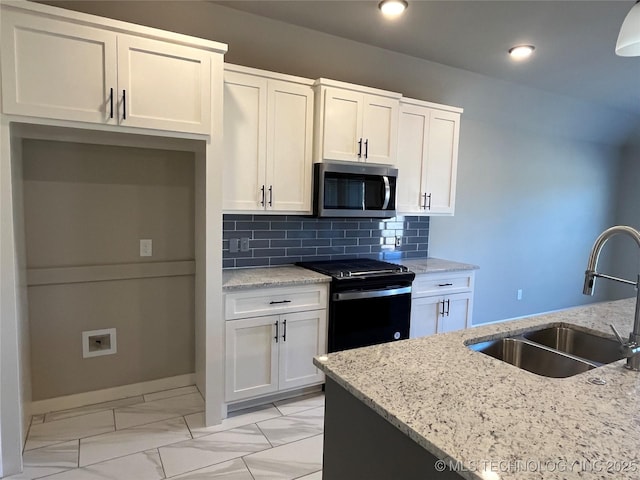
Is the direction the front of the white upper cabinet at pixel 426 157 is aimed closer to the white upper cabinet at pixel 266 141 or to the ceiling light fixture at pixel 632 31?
the ceiling light fixture

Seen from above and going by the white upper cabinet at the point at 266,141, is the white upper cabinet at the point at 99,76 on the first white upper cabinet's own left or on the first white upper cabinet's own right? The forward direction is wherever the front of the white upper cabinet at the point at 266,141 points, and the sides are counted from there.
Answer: on the first white upper cabinet's own right

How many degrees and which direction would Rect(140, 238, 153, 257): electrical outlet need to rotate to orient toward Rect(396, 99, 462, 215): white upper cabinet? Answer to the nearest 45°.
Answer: approximately 90° to its left

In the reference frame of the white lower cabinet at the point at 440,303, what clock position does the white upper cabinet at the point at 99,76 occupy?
The white upper cabinet is roughly at 3 o'clock from the white lower cabinet.

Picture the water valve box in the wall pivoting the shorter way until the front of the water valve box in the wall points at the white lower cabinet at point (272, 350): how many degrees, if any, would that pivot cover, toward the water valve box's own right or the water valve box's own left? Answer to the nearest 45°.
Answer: approximately 45° to the water valve box's own left

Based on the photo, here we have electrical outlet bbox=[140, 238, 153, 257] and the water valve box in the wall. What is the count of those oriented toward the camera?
2

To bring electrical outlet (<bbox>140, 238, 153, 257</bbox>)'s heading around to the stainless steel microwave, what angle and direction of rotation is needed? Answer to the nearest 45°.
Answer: approximately 90° to its left

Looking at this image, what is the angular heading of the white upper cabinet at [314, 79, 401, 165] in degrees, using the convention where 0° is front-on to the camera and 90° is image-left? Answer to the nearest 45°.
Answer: approximately 315°

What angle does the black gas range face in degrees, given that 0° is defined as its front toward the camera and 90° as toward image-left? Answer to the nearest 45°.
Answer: approximately 315°

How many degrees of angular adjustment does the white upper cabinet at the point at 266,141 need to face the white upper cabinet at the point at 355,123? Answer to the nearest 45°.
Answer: approximately 45° to its left

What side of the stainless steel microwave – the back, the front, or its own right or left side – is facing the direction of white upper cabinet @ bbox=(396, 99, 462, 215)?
left
